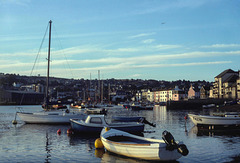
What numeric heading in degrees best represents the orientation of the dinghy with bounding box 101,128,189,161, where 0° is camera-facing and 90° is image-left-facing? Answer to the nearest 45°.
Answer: approximately 135°
